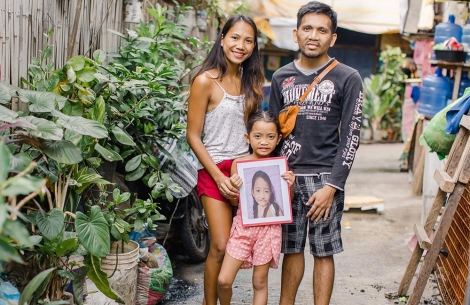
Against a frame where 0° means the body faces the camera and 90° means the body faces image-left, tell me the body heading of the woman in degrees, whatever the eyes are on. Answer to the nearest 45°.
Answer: approximately 315°

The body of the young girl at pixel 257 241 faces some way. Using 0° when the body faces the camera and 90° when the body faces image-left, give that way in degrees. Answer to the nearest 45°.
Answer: approximately 0°

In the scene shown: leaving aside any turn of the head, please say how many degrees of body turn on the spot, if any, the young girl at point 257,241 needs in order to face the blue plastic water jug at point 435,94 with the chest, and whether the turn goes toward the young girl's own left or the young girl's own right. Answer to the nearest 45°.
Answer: approximately 135° to the young girl's own left

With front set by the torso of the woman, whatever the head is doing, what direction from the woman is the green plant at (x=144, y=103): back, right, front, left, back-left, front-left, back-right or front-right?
back

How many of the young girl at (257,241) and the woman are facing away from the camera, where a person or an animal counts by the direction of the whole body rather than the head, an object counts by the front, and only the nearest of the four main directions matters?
0

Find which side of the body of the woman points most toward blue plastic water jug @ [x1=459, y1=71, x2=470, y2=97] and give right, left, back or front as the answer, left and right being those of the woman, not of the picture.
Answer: left
